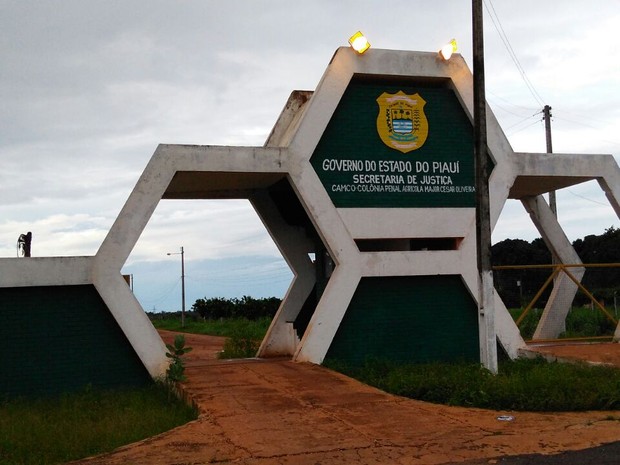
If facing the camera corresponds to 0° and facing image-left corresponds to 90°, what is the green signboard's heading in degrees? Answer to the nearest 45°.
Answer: approximately 0°

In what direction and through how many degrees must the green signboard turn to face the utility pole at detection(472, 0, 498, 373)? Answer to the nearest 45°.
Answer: approximately 45° to its left

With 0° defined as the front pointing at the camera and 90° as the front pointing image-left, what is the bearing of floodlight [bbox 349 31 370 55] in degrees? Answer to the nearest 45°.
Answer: approximately 0°

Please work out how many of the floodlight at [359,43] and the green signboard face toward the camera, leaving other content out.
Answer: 2
